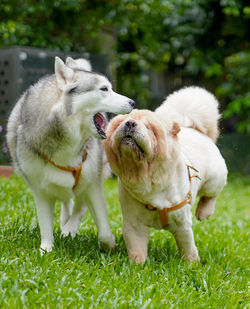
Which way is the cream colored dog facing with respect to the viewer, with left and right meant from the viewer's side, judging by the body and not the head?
facing the viewer and to the left of the viewer

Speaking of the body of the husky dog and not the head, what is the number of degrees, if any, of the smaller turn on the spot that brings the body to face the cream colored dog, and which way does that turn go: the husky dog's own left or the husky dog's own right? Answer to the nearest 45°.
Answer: approximately 90° to the husky dog's own left

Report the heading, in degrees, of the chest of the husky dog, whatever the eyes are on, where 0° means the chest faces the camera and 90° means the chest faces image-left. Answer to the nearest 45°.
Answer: approximately 0°

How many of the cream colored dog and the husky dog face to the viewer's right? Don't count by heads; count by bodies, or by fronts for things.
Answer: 0

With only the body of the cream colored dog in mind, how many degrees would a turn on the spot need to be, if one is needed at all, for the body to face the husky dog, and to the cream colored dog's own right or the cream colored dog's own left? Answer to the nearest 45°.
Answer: approximately 45° to the cream colored dog's own right
